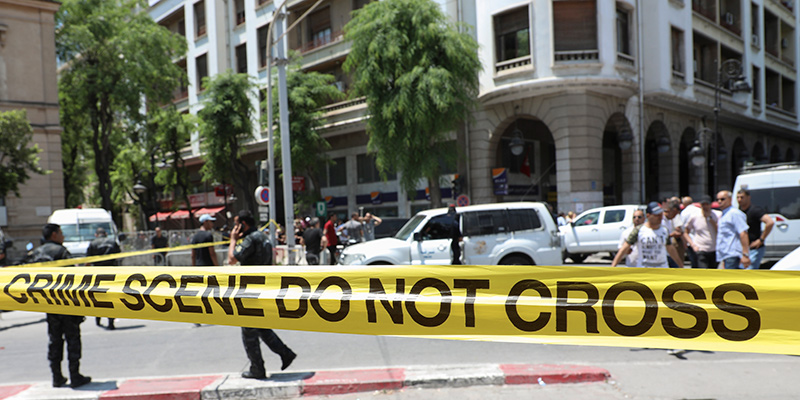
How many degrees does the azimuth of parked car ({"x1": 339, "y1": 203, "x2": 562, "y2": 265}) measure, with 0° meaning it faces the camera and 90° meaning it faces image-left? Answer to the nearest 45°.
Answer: approximately 90°

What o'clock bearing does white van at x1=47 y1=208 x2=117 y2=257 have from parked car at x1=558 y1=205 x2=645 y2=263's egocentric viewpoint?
The white van is roughly at 12 o'clock from the parked car.

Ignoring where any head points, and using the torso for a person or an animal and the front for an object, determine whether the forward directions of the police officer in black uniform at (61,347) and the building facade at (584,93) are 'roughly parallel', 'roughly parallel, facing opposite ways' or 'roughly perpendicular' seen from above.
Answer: roughly parallel, facing opposite ways

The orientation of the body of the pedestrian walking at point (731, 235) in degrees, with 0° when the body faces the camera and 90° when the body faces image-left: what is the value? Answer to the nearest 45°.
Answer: approximately 45°

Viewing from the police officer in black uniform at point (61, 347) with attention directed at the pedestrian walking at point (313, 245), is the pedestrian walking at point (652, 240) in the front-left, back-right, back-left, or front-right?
front-right

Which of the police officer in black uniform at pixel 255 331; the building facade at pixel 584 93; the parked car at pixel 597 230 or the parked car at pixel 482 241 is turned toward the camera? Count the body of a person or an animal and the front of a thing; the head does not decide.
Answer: the building facade

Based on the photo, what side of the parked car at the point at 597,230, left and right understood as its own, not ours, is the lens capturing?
left
